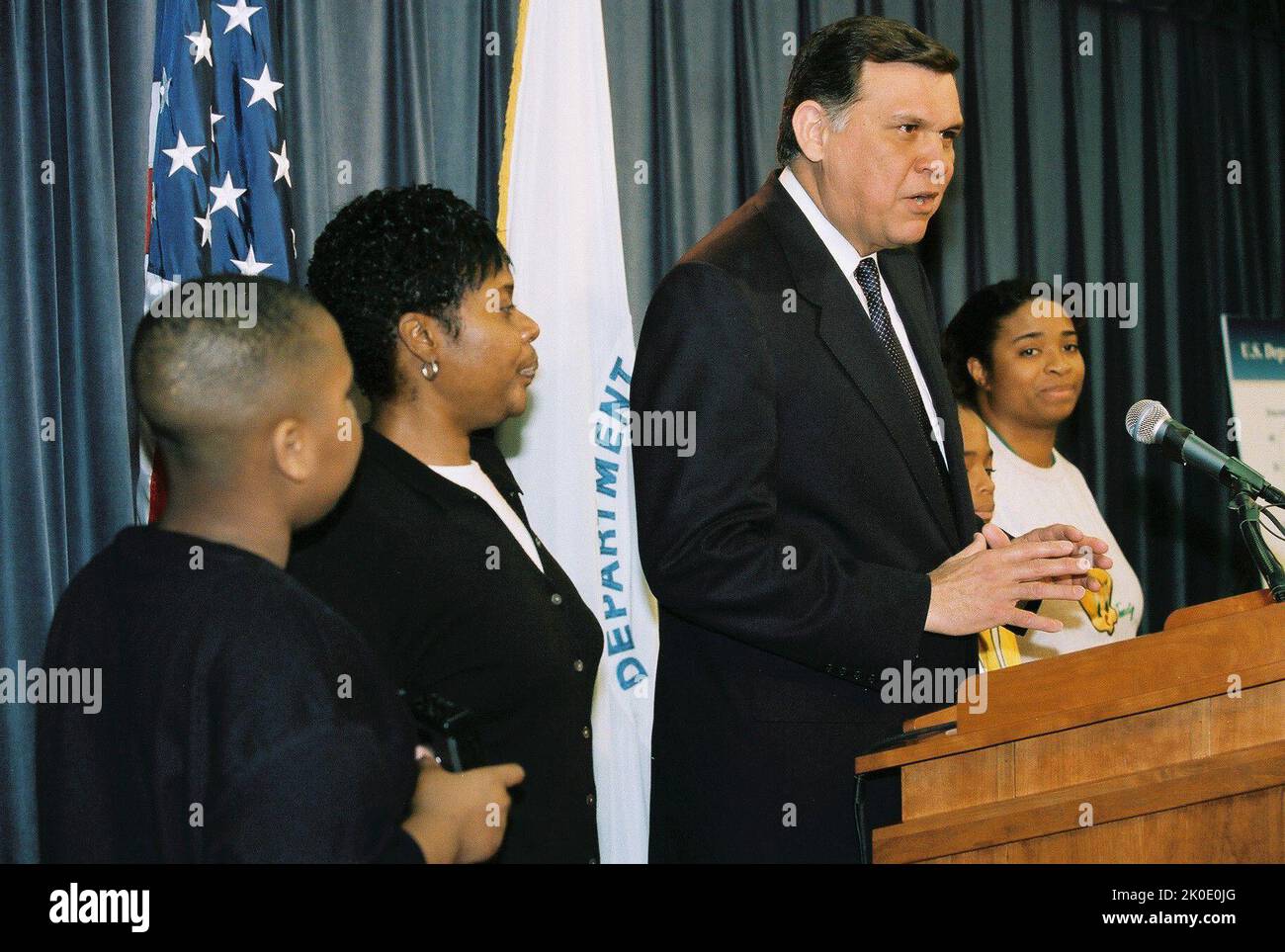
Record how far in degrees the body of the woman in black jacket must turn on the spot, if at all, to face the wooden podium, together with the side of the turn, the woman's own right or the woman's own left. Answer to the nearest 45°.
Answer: approximately 45° to the woman's own right

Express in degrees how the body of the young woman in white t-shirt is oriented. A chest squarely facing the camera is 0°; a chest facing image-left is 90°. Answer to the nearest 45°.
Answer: approximately 315°

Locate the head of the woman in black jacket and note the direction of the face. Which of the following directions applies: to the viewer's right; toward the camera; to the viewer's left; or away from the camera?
to the viewer's right

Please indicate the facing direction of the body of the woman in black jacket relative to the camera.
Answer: to the viewer's right

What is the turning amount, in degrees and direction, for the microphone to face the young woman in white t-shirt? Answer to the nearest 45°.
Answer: approximately 90° to its right

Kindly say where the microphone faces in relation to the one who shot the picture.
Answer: facing to the left of the viewer

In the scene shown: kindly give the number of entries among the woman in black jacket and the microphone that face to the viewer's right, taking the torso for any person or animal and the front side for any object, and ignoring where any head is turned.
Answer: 1
